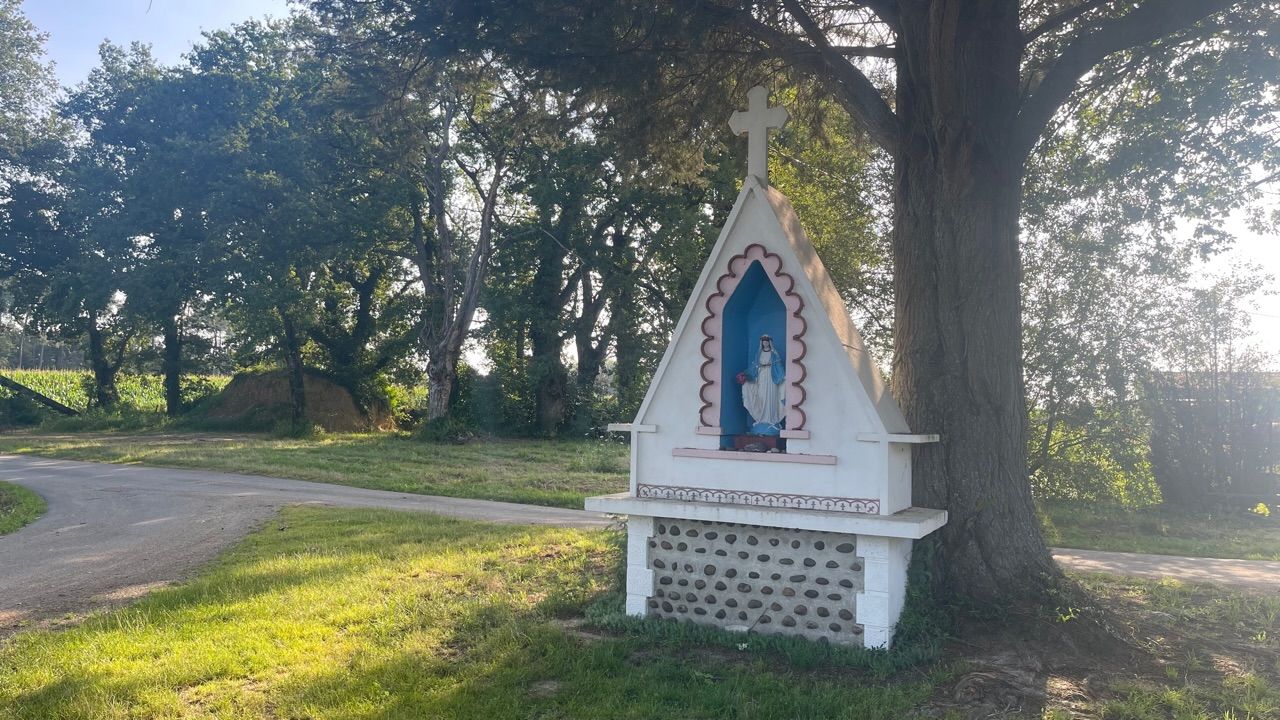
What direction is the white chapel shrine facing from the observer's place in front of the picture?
facing the viewer and to the left of the viewer

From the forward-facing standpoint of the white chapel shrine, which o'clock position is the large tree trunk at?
The large tree trunk is roughly at 7 o'clock from the white chapel shrine.

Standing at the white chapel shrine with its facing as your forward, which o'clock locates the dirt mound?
The dirt mound is roughly at 3 o'clock from the white chapel shrine.
